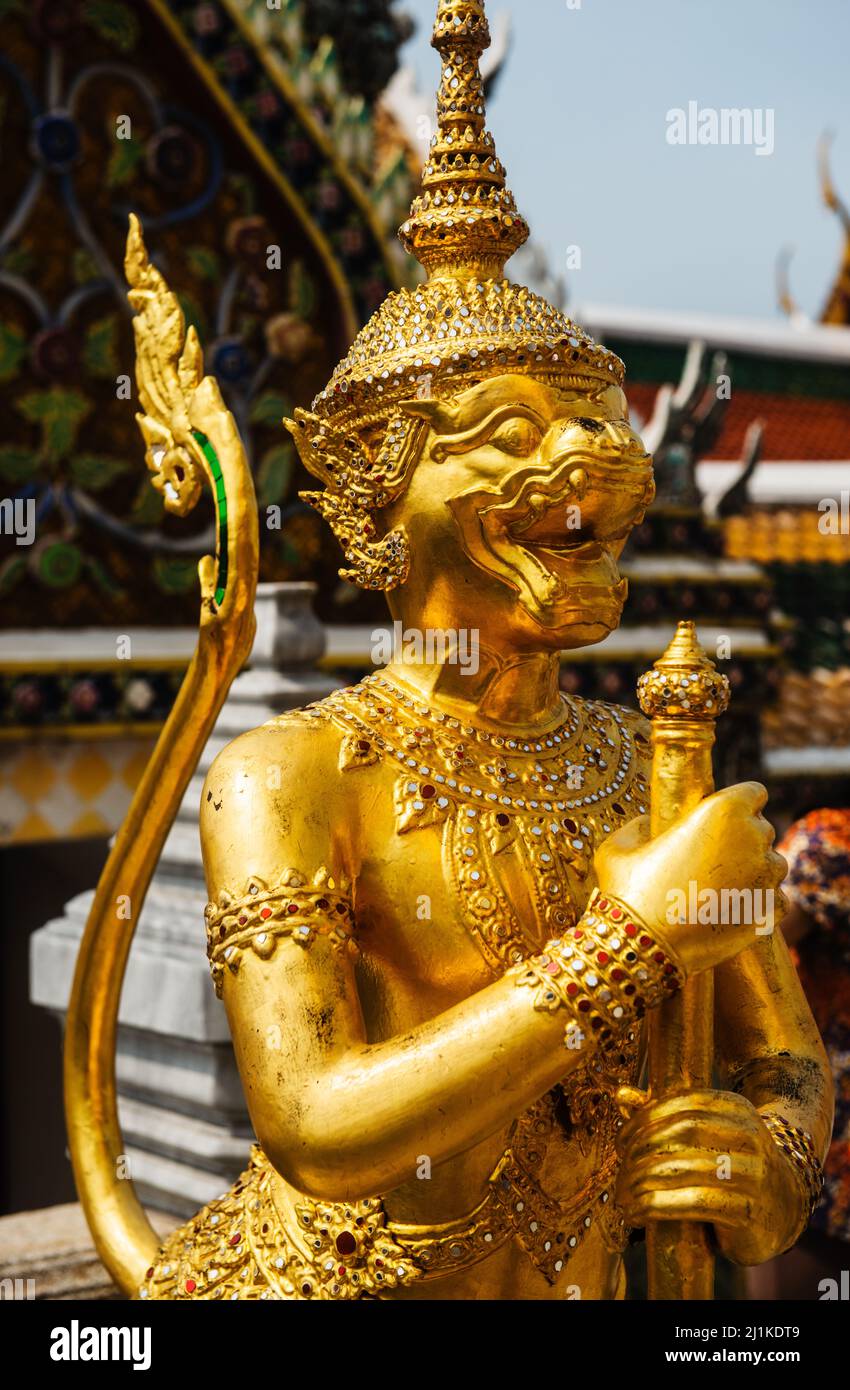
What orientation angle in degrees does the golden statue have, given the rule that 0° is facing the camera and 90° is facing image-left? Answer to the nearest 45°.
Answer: approximately 315°
